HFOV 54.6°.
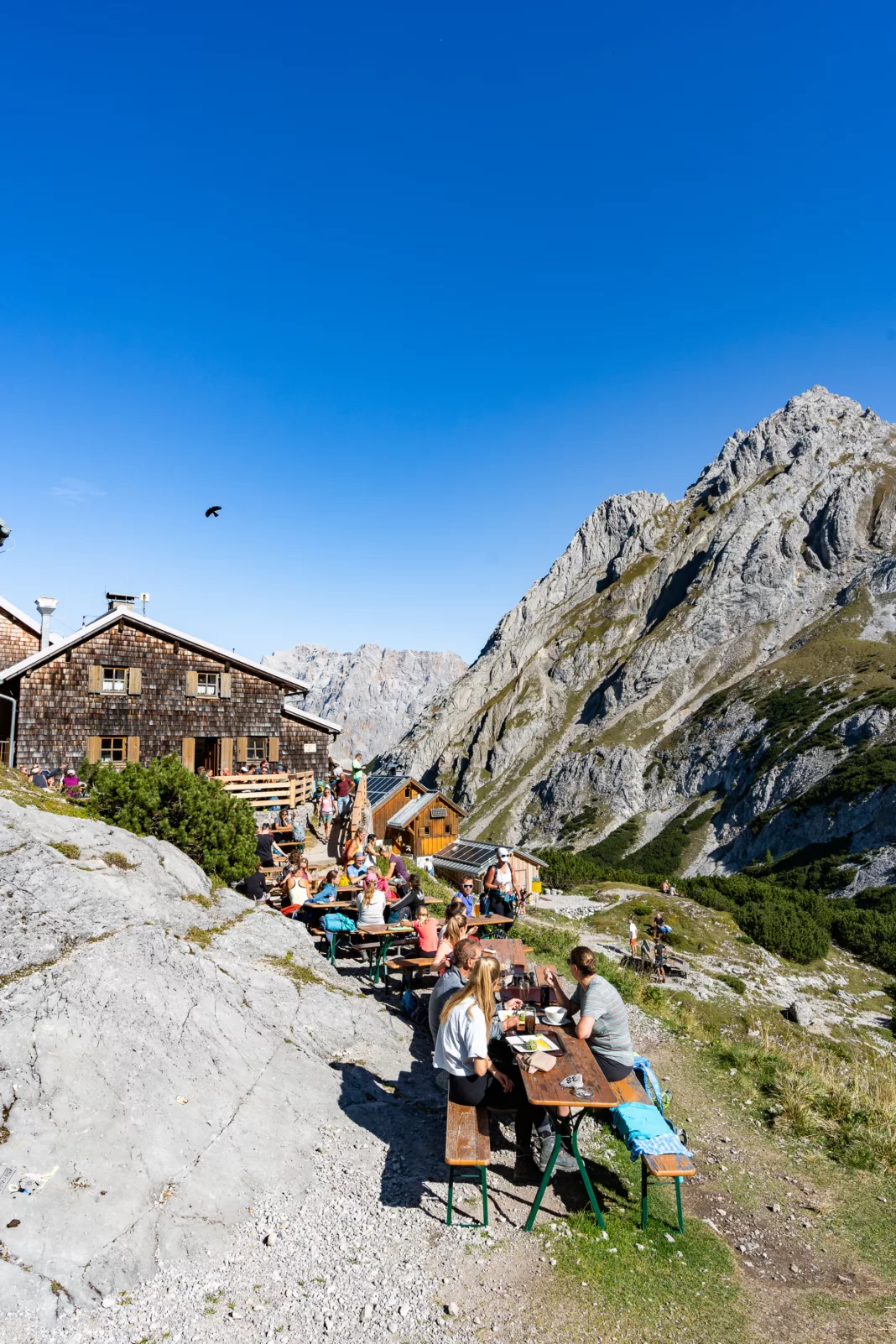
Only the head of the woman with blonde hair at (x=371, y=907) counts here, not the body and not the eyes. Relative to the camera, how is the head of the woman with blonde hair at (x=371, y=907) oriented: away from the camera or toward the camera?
away from the camera

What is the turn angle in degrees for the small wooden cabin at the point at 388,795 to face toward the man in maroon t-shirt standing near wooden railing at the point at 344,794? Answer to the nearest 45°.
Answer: approximately 45° to its right

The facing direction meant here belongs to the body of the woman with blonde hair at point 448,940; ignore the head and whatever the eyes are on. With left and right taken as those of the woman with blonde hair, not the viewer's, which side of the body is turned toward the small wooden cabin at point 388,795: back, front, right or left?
left

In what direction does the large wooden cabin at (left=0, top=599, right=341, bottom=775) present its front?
toward the camera

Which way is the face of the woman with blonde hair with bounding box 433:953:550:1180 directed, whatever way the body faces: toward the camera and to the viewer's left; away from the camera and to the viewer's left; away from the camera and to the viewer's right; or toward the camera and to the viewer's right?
away from the camera and to the viewer's right

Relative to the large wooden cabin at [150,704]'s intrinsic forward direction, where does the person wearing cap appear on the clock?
The person wearing cap is roughly at 11 o'clock from the large wooden cabin.

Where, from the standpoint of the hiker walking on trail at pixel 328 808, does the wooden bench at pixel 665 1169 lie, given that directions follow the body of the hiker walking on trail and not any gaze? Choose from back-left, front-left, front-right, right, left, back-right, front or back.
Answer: front

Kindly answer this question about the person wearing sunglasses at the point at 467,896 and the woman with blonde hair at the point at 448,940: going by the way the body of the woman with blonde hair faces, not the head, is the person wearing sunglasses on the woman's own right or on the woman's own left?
on the woman's own left

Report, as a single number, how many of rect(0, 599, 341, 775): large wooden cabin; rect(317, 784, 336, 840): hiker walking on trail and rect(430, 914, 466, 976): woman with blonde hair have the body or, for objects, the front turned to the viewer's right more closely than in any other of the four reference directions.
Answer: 1

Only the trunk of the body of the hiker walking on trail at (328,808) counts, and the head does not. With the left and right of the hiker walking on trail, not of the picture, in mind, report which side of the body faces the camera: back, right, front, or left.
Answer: front

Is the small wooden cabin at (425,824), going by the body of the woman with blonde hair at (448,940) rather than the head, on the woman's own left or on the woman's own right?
on the woman's own left

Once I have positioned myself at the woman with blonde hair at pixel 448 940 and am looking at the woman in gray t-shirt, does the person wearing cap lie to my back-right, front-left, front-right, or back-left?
back-left

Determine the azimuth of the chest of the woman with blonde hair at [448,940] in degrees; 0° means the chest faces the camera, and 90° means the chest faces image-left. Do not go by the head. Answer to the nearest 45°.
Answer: approximately 270°

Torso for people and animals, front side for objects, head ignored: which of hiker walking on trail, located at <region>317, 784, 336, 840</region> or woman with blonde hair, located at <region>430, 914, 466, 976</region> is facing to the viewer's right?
the woman with blonde hair

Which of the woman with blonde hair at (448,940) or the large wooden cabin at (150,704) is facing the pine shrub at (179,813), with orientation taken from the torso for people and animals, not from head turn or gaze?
the large wooden cabin
